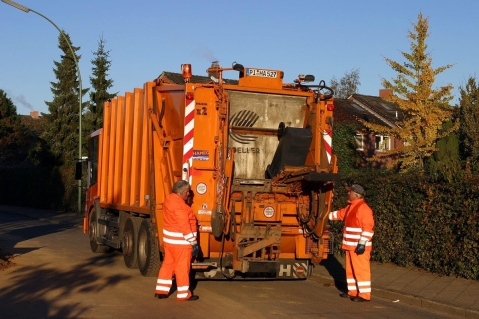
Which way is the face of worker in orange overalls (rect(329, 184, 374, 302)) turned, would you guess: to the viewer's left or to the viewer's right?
to the viewer's left

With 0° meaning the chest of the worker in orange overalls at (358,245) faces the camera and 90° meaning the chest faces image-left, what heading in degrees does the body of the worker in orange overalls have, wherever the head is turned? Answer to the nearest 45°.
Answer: approximately 90°

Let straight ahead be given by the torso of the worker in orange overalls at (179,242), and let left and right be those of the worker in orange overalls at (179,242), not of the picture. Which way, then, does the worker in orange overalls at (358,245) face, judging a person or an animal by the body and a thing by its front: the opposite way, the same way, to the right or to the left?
the opposite way

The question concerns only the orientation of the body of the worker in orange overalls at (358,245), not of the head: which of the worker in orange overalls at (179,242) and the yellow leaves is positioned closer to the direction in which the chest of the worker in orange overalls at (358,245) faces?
the worker in orange overalls

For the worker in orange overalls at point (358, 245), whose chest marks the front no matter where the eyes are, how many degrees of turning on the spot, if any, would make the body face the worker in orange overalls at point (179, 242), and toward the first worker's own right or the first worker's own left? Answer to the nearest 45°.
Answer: approximately 45° to the first worker's own left

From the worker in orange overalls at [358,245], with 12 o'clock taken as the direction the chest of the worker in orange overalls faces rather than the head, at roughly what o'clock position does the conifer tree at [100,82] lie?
The conifer tree is roughly at 2 o'clock from the worker in orange overalls.

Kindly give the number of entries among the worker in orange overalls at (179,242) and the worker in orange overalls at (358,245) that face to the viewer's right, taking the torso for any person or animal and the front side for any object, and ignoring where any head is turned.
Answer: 1

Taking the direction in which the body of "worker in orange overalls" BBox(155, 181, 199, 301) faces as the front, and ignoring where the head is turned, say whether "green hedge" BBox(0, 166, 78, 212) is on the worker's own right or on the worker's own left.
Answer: on the worker's own left

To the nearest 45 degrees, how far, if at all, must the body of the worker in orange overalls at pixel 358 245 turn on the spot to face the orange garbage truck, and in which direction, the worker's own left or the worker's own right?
0° — they already face it
